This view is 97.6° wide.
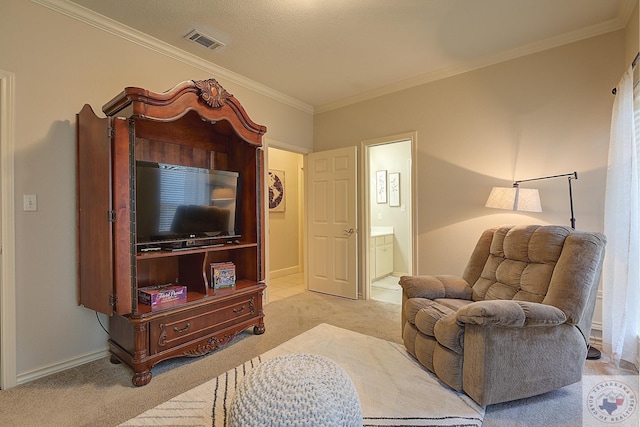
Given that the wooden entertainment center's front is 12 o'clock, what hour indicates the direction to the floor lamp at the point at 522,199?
The floor lamp is roughly at 11 o'clock from the wooden entertainment center.

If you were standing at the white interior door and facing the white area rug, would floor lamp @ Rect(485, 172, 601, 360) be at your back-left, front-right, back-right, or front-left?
front-left

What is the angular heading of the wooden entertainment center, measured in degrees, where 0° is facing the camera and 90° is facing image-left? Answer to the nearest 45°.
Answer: approximately 315°

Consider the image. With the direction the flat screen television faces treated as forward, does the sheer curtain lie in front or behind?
in front

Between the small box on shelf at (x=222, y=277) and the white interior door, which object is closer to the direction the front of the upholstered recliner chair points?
the small box on shelf

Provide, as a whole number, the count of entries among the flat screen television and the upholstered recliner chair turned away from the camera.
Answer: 0

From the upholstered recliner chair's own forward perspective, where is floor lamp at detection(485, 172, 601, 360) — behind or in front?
behind

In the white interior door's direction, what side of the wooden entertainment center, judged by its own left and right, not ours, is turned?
left

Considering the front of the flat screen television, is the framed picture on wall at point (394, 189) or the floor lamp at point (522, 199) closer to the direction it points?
the floor lamp

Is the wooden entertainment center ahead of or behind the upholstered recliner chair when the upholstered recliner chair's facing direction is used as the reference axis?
ahead

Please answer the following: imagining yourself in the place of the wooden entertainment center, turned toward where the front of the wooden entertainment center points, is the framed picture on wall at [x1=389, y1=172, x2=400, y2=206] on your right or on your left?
on your left

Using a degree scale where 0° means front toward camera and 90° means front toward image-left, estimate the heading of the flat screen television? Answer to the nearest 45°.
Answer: approximately 315°

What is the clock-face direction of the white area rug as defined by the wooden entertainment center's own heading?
The white area rug is roughly at 12 o'clock from the wooden entertainment center.

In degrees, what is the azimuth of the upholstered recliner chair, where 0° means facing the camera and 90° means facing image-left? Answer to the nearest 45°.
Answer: approximately 45°

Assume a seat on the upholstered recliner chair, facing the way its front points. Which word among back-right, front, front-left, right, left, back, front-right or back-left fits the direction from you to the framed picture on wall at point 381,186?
right
